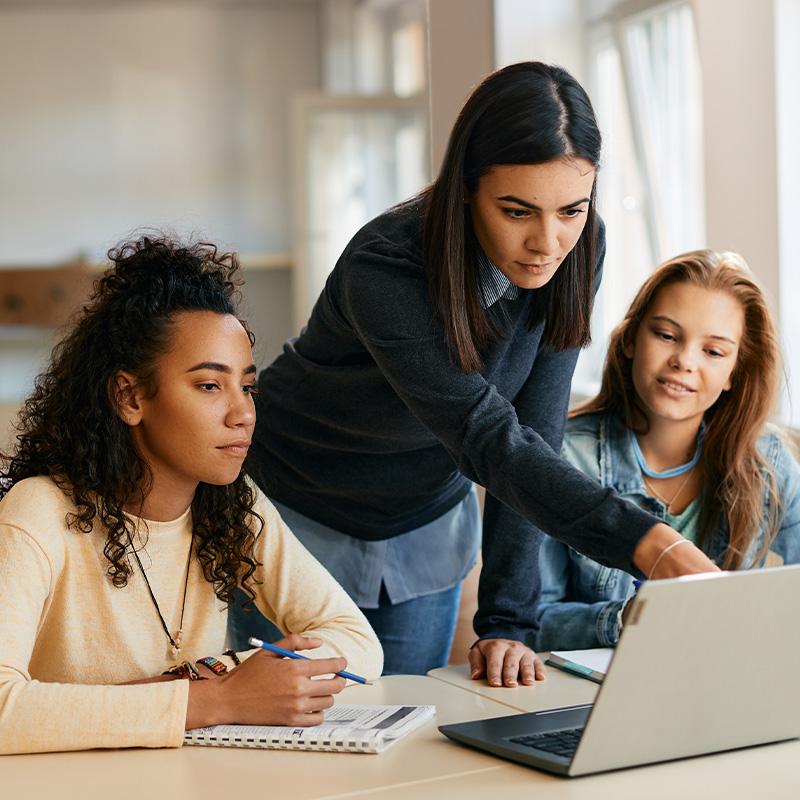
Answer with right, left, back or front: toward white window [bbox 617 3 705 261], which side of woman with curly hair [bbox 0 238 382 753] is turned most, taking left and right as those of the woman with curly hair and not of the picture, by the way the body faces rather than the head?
left

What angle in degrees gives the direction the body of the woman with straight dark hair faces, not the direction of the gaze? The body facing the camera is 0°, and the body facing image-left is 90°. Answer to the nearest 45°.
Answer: approximately 315°

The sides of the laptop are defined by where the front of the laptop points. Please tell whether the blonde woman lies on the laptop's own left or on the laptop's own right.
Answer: on the laptop's own right

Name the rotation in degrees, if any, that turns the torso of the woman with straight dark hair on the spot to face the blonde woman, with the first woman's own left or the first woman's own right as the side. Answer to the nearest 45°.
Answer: approximately 90° to the first woman's own left

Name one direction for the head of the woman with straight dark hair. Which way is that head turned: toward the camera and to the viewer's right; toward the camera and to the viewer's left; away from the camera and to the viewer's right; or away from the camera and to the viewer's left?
toward the camera and to the viewer's right

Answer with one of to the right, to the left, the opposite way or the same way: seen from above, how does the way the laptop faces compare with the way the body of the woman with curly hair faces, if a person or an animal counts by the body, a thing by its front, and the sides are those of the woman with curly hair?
the opposite way

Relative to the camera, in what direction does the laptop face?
facing away from the viewer and to the left of the viewer

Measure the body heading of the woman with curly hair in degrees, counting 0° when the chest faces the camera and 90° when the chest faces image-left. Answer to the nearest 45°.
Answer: approximately 315°

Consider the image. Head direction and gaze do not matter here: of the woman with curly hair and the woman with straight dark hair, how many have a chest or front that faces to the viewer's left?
0

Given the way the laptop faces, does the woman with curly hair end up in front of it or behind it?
in front
